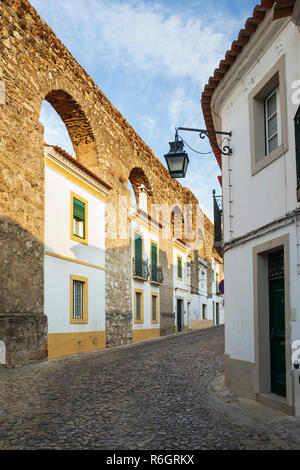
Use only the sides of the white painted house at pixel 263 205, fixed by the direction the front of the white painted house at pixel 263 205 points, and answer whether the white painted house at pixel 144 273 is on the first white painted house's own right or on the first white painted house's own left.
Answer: on the first white painted house's own right

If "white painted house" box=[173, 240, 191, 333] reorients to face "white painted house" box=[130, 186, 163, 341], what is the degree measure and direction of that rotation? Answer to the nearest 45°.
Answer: approximately 45° to its right

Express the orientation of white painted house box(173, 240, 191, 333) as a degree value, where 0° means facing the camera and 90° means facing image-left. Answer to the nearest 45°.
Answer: approximately 315°

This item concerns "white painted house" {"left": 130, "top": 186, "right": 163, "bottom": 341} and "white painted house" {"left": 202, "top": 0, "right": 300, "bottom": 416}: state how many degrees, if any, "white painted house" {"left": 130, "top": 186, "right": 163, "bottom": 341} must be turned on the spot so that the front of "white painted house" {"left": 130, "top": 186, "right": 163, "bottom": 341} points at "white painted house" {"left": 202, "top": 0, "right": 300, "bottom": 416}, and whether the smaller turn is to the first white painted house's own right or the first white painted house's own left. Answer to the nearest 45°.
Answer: approximately 45° to the first white painted house's own right

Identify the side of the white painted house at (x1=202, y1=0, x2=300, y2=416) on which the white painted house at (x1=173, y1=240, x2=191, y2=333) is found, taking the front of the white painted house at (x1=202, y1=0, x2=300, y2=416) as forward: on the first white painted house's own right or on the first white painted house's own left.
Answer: on the first white painted house's own right

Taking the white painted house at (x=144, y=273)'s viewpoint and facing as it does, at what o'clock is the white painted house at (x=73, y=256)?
the white painted house at (x=73, y=256) is roughly at 2 o'clock from the white painted house at (x=144, y=273).

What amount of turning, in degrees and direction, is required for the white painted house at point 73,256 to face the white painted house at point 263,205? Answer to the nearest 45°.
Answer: approximately 45° to its right
